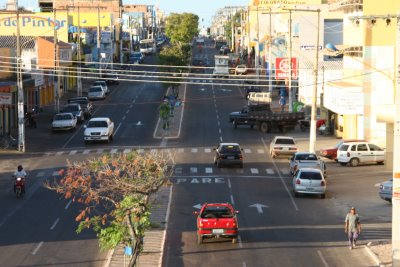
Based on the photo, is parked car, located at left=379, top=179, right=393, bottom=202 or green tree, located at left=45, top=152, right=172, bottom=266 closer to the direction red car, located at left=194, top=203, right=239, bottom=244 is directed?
the parked car

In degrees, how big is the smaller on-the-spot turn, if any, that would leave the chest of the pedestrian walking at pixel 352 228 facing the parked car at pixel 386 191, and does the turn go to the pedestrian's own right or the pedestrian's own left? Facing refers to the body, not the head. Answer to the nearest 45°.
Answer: approximately 180°

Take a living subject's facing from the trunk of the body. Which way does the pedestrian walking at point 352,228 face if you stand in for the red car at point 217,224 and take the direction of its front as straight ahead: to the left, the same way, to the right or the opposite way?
the opposite way

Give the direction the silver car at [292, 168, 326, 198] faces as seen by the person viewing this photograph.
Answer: facing away from the viewer

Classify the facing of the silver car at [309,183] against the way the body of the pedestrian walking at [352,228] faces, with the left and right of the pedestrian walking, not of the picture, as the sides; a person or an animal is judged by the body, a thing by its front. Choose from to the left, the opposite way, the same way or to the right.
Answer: the opposite way

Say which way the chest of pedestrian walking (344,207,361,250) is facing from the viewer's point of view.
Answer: toward the camera

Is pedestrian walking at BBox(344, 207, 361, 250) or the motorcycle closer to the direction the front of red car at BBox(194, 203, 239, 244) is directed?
the motorcycle

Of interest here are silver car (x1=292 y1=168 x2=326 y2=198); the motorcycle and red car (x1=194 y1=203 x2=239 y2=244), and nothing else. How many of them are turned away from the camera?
2

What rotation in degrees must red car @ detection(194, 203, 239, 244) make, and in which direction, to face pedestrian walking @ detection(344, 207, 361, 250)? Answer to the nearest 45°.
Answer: approximately 90° to its right

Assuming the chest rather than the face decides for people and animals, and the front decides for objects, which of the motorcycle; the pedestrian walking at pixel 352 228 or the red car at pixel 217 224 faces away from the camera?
the red car

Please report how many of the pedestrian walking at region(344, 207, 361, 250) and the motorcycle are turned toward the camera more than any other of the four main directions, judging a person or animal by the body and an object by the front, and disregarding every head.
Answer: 2

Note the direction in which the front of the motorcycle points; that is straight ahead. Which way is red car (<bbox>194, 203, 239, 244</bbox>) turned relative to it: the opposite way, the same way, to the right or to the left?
the opposite way

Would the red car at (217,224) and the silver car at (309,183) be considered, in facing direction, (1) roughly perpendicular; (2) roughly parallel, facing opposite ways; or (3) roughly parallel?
roughly parallel

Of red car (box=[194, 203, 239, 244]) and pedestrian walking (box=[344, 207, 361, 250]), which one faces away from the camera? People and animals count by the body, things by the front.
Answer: the red car

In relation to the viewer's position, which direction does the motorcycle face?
facing the viewer

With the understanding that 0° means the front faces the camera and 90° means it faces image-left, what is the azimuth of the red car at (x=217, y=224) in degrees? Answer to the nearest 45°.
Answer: approximately 180°

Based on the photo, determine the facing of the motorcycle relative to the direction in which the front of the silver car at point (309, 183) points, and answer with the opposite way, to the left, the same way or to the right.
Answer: the opposite way

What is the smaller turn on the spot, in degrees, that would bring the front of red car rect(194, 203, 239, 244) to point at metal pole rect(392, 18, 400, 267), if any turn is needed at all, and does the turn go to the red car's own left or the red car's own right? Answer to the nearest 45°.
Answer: approximately 135° to the red car's own right
